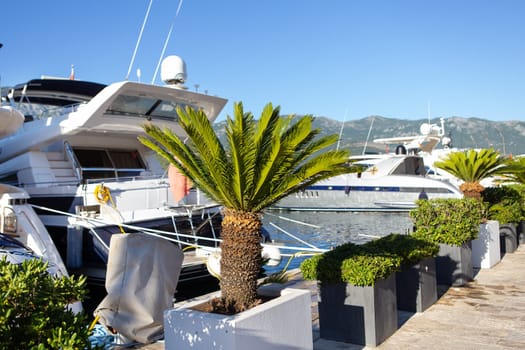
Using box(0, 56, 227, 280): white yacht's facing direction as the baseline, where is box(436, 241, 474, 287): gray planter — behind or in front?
behind

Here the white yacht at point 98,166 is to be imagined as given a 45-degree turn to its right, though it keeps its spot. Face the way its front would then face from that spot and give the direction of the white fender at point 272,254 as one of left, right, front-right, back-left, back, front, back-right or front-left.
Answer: back-right

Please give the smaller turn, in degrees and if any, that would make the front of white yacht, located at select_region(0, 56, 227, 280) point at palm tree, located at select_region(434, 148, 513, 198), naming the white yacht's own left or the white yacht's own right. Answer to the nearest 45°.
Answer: approximately 135° to the white yacht's own right

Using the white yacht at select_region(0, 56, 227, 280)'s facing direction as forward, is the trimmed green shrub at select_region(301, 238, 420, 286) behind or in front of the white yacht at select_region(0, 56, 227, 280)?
behind

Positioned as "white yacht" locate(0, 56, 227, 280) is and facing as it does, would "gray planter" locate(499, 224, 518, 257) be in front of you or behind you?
behind

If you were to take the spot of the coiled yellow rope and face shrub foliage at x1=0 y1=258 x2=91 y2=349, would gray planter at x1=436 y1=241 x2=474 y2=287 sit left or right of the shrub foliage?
left

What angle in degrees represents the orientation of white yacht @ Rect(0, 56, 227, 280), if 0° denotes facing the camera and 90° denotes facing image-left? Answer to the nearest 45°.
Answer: approximately 135°

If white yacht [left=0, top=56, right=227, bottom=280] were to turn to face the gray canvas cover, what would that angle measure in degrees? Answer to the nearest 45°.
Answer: approximately 135° to its left

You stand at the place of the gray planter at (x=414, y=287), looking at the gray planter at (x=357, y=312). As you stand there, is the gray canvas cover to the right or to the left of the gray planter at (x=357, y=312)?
right

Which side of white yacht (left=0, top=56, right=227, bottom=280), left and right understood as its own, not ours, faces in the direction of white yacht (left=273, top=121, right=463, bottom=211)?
right

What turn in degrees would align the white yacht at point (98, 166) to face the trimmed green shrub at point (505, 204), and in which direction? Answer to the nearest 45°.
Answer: approximately 180°

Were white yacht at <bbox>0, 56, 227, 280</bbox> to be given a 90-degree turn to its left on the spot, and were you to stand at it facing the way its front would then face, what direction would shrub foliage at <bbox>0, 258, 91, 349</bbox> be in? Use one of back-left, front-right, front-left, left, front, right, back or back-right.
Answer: front-left

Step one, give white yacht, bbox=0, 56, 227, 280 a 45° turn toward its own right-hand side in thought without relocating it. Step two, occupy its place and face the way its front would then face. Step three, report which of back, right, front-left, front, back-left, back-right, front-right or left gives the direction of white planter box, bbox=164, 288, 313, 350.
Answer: back
